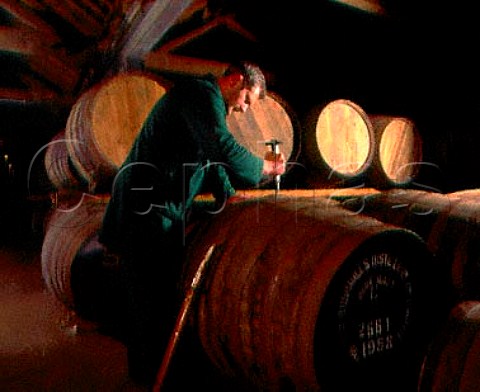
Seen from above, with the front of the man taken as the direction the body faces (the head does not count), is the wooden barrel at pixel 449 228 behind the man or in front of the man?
in front

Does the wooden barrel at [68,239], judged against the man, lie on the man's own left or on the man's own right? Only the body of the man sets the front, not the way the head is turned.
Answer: on the man's own left

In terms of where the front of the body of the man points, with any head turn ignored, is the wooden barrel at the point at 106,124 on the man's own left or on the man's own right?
on the man's own left

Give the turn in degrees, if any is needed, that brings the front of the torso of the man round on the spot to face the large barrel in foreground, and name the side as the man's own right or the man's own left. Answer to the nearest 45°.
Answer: approximately 45° to the man's own right

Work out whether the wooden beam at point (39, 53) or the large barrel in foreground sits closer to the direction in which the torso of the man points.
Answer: the large barrel in foreground

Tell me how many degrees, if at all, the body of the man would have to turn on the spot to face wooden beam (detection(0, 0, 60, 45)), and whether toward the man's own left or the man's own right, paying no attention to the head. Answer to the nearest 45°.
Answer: approximately 135° to the man's own left

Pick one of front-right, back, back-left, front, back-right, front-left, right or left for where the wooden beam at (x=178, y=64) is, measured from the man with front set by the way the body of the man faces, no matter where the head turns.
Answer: left

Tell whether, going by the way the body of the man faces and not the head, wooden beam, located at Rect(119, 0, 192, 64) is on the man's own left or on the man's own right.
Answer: on the man's own left

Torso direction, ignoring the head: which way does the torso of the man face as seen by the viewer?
to the viewer's right

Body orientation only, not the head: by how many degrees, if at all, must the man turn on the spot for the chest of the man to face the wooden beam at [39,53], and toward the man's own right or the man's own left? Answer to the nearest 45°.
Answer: approximately 135° to the man's own left

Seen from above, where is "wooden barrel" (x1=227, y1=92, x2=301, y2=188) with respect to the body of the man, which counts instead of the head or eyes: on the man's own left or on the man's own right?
on the man's own left

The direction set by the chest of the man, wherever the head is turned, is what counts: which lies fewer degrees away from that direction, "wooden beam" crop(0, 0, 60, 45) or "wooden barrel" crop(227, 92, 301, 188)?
the wooden barrel
